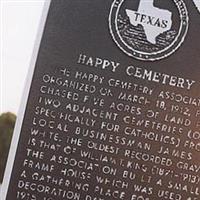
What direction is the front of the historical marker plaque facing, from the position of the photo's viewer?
facing the viewer
